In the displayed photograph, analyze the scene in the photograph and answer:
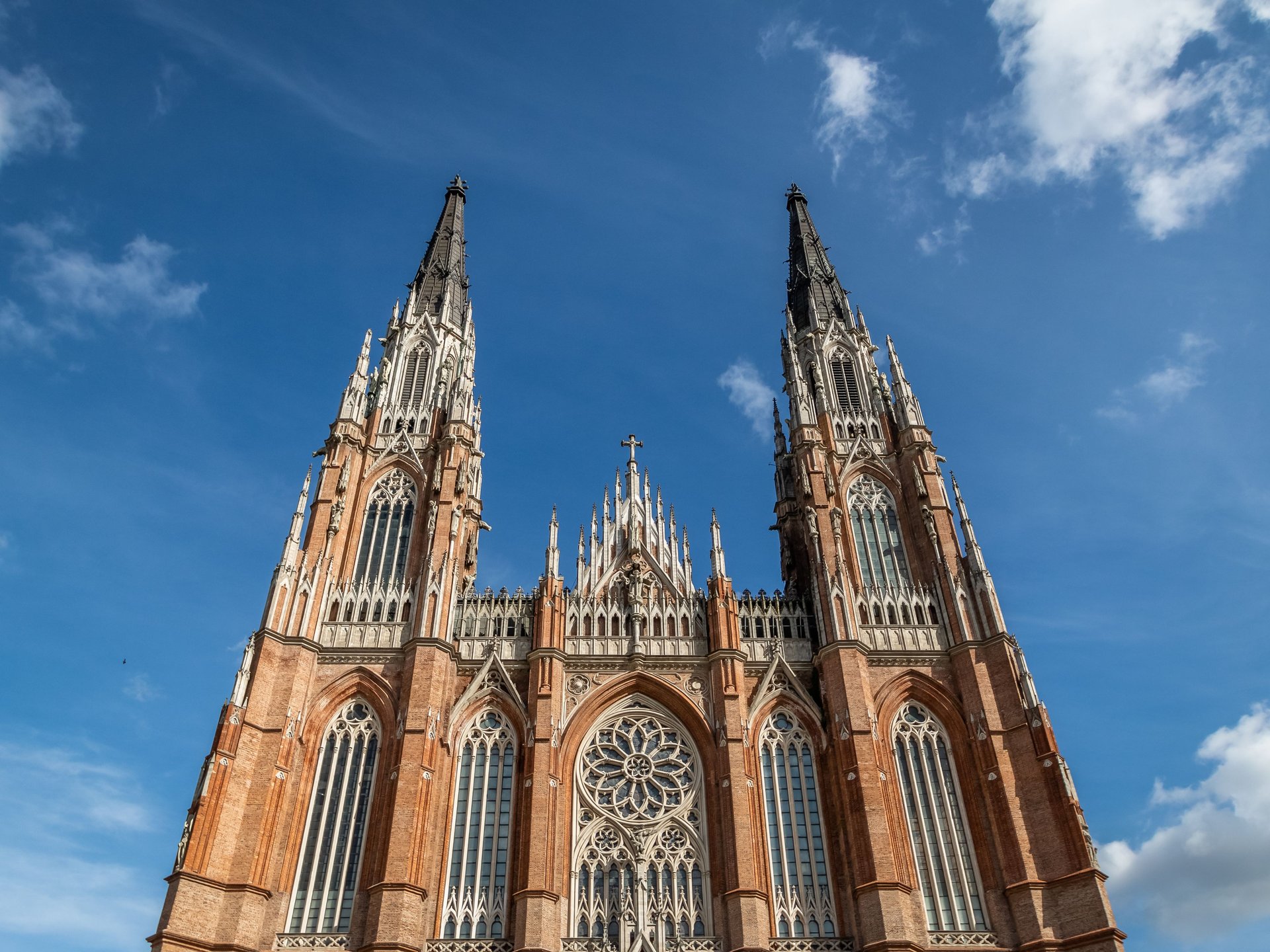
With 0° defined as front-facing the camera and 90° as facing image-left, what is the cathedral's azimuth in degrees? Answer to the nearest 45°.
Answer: approximately 0°
